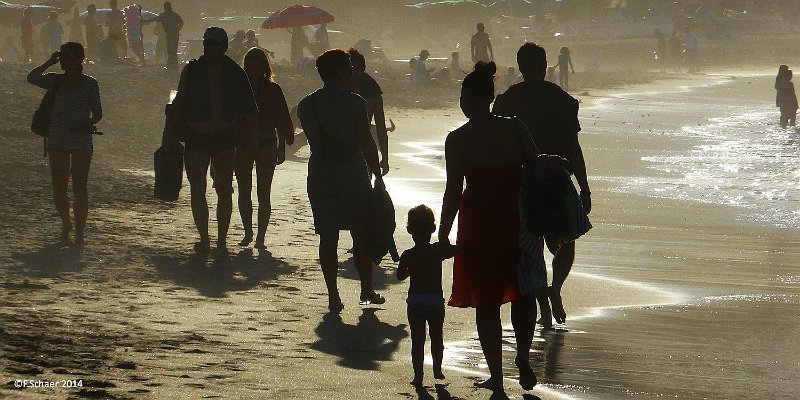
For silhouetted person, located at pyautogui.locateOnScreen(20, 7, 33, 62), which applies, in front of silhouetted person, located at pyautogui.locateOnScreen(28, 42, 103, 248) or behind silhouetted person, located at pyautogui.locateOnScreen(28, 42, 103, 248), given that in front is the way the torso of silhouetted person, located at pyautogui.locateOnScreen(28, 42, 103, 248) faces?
behind

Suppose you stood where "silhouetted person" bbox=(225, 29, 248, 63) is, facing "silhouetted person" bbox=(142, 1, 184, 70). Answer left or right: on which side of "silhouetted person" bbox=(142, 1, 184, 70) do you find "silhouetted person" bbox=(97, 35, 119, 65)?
right

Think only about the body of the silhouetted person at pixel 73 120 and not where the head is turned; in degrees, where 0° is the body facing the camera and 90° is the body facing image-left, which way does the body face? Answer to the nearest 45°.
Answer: approximately 0°
